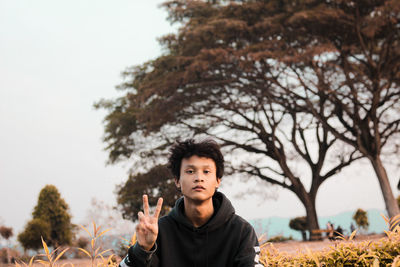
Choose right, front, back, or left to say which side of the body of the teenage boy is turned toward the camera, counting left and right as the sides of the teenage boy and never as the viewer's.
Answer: front

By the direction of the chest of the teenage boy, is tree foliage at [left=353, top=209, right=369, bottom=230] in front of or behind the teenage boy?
behind
